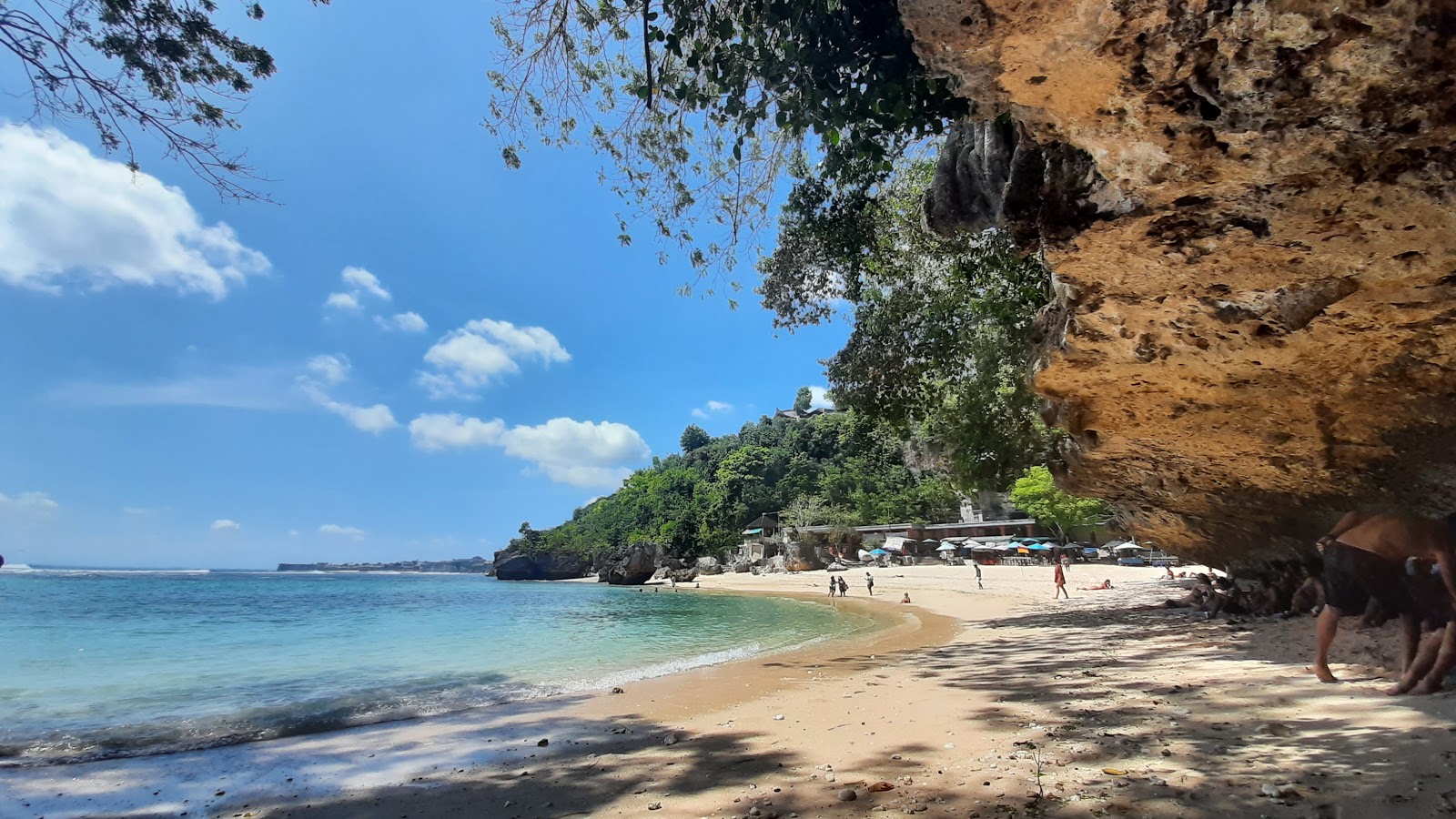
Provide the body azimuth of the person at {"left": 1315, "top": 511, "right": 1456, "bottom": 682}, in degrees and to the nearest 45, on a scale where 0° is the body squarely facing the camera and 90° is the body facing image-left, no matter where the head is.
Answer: approximately 270°

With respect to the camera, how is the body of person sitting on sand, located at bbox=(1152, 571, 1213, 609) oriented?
to the viewer's left
